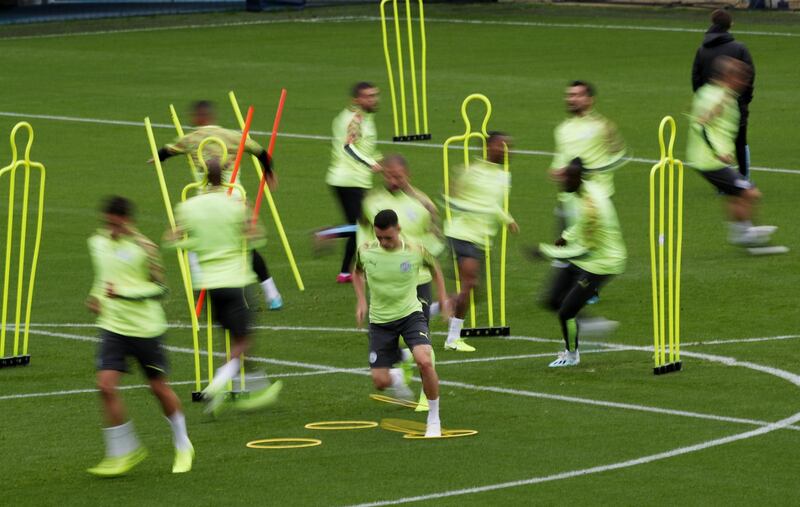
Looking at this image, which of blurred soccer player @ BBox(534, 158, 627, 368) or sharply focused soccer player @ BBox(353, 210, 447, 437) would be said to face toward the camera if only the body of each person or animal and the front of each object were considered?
sharply focused soccer player @ BBox(353, 210, 447, 437)

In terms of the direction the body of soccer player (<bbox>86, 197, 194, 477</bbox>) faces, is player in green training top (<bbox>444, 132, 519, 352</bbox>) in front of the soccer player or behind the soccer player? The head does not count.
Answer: behind

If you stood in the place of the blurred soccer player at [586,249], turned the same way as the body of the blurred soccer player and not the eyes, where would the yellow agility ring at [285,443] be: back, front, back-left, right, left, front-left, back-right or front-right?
front-left

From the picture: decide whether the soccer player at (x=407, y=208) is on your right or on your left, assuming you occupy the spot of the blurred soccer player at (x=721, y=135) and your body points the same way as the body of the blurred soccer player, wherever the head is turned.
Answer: on your right

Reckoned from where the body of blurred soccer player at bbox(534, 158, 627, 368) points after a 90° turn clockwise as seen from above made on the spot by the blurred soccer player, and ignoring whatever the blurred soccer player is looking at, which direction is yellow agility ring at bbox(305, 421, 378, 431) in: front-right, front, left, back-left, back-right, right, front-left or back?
back-left

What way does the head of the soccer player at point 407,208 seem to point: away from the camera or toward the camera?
toward the camera

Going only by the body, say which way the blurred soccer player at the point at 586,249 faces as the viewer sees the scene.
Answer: to the viewer's left

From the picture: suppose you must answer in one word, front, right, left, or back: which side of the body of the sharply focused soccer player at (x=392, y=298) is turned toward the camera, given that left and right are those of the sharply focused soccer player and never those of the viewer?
front

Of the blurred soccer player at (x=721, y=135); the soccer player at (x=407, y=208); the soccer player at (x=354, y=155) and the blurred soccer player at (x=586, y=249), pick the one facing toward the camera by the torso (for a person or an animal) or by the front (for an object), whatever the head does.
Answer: the soccer player at (x=407, y=208)

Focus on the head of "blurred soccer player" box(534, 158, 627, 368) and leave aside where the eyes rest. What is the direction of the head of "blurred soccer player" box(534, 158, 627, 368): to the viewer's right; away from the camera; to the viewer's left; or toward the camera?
to the viewer's left

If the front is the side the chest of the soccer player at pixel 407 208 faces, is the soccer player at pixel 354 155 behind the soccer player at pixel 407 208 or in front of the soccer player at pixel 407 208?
behind

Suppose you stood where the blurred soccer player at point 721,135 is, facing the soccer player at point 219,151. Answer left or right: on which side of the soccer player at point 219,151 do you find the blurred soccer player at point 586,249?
left
